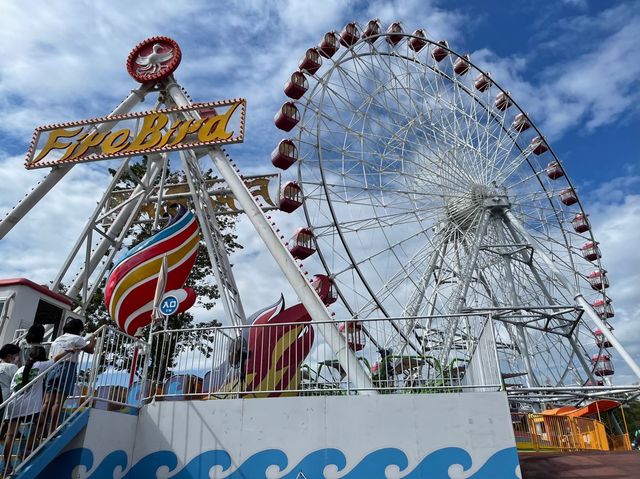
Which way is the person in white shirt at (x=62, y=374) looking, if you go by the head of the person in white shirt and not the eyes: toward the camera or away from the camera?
away from the camera

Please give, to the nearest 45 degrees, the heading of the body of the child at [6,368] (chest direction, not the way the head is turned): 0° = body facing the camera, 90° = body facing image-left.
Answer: approximately 225°

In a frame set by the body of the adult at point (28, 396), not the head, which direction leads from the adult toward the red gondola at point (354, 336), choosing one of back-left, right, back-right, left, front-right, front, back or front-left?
front-right

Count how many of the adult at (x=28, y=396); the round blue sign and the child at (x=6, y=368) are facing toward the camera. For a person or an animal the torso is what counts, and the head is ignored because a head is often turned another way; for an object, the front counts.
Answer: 1

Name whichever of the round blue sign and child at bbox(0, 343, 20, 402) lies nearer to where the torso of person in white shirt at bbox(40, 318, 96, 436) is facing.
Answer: the round blue sign

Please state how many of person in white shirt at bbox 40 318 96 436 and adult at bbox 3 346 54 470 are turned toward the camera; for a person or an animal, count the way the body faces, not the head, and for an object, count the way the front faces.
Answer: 0

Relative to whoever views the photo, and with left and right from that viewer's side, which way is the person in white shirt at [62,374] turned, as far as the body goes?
facing away from the viewer and to the right of the viewer

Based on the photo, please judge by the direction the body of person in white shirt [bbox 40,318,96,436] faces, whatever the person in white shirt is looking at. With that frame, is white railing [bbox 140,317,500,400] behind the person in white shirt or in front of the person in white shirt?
in front

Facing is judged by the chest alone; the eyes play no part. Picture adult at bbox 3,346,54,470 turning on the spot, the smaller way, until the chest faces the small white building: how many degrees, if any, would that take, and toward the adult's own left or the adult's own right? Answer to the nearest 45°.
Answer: approximately 45° to the adult's own left

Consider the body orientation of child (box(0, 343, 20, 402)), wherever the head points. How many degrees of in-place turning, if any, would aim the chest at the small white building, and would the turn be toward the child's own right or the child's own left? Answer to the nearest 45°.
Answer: approximately 45° to the child's own left
